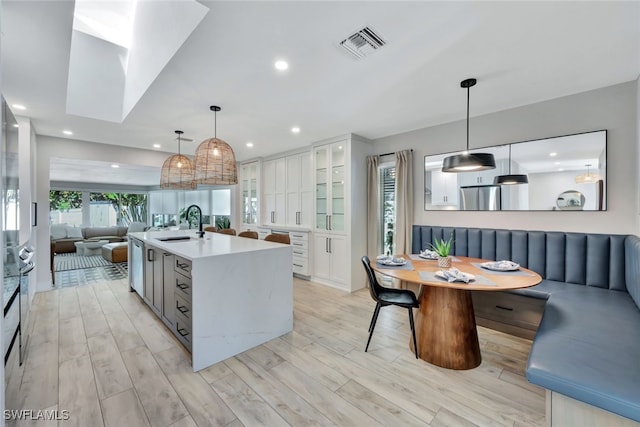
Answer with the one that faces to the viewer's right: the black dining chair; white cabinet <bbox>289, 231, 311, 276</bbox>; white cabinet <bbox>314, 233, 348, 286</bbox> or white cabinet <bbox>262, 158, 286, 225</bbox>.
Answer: the black dining chair

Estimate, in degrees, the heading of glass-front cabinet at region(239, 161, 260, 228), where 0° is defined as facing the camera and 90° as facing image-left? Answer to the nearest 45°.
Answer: approximately 45°

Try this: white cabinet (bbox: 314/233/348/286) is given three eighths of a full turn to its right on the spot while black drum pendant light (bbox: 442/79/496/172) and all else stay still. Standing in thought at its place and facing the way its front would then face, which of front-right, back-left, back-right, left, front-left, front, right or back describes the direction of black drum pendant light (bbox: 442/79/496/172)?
back-right

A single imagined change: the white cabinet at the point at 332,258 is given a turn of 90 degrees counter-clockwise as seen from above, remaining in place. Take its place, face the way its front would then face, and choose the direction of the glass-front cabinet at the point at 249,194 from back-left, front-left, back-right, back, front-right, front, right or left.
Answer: back

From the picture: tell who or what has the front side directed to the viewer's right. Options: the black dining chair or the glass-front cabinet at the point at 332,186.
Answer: the black dining chair

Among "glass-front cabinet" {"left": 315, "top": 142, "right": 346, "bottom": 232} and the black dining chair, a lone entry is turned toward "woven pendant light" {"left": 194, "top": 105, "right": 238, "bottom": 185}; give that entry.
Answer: the glass-front cabinet

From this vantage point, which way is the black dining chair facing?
to the viewer's right

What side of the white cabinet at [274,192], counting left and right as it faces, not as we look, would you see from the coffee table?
right

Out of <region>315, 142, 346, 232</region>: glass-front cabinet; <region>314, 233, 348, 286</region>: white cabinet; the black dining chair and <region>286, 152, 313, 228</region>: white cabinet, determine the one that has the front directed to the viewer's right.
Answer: the black dining chair

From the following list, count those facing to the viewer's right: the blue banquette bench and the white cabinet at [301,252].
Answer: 0

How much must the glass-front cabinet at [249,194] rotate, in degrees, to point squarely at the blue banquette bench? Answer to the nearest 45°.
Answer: approximately 90° to its left

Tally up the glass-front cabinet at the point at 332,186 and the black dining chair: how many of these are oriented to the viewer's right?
1
